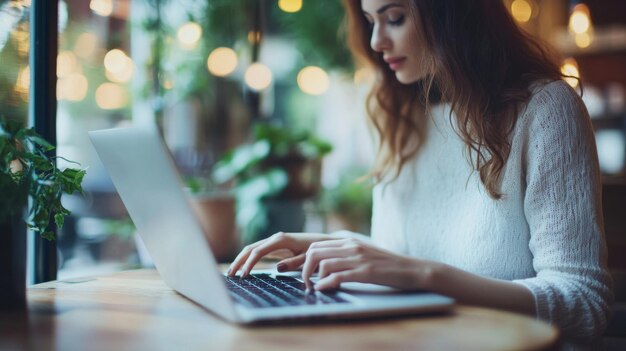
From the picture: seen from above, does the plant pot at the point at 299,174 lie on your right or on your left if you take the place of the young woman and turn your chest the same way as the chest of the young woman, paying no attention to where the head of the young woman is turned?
on your right

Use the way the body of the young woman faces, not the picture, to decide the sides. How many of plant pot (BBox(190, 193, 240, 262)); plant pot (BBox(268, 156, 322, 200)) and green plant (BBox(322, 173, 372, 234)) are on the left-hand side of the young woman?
0

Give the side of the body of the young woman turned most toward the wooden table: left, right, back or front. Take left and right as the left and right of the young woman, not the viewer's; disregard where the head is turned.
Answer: front

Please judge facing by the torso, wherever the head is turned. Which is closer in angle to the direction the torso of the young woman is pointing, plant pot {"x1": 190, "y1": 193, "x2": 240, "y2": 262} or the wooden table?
the wooden table

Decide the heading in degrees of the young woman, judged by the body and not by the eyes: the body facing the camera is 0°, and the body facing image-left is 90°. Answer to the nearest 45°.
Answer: approximately 45°

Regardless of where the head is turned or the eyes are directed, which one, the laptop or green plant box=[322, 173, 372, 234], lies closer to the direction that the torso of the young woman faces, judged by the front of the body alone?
the laptop

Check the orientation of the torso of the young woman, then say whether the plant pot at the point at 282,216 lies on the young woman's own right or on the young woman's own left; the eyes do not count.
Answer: on the young woman's own right

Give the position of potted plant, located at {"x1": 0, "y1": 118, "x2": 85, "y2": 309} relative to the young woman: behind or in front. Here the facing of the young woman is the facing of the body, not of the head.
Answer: in front

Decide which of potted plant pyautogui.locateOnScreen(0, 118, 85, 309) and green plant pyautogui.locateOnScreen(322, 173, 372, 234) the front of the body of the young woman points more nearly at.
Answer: the potted plant

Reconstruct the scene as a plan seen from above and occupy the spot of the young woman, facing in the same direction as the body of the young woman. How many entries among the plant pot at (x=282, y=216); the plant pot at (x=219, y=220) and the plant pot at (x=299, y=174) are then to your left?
0

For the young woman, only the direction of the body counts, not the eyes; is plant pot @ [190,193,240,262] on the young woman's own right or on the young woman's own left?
on the young woman's own right
